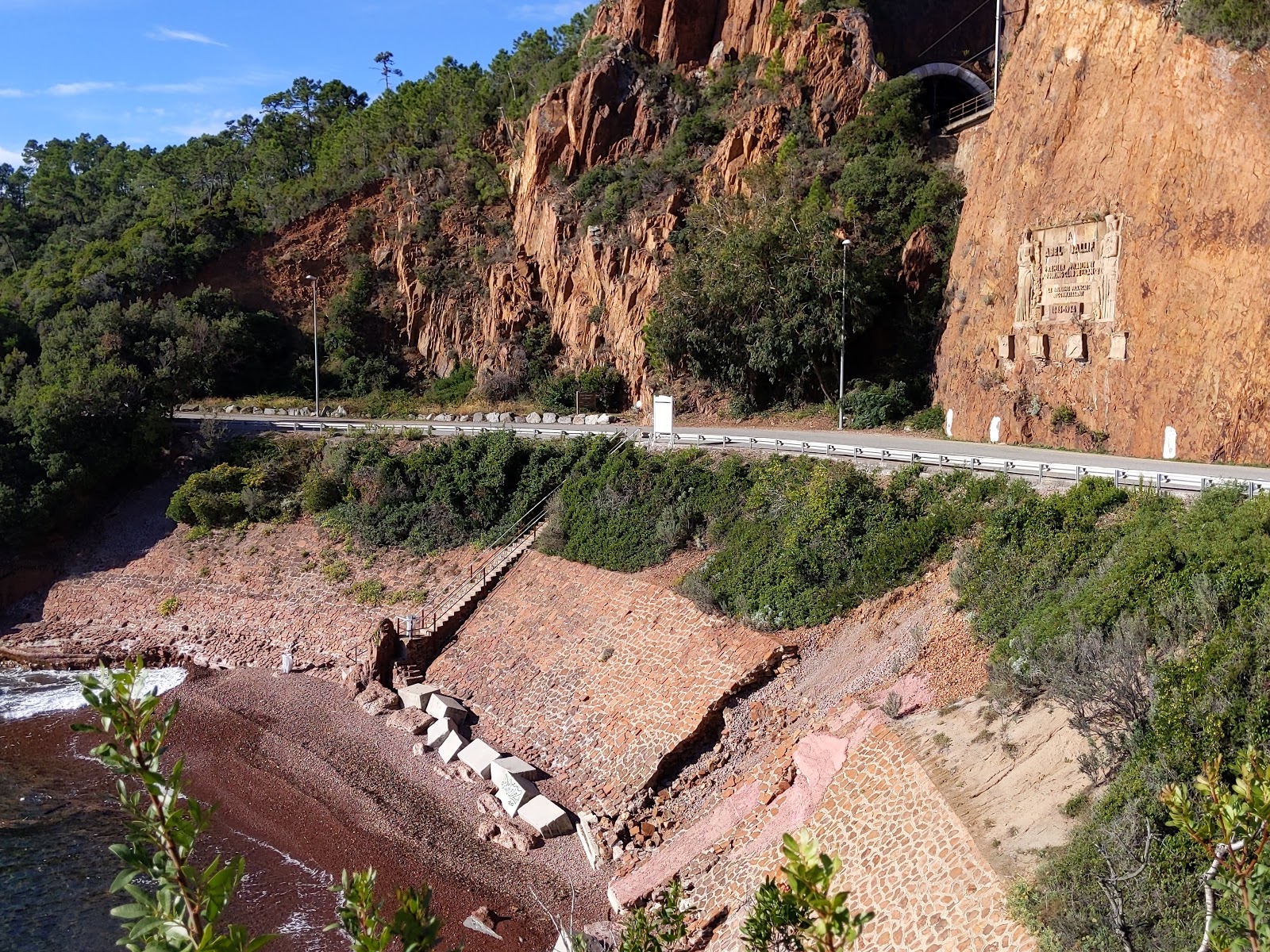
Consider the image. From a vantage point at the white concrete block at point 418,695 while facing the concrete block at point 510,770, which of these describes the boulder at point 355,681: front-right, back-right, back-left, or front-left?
back-right

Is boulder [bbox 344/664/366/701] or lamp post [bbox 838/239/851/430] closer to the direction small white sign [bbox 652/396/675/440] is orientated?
the boulder

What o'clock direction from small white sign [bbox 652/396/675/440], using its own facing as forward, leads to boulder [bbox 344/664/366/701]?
The boulder is roughly at 2 o'clock from the small white sign.

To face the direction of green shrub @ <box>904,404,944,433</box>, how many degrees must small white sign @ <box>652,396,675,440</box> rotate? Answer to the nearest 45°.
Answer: approximately 90° to its left

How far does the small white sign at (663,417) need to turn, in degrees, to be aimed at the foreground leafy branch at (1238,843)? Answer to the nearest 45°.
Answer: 0° — it already faces it

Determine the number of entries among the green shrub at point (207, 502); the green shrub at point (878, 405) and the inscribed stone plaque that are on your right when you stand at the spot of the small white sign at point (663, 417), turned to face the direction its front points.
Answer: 1

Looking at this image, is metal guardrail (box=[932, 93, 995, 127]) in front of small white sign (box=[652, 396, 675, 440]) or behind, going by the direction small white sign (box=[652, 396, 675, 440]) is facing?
behind

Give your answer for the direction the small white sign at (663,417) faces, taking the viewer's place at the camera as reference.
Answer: facing the viewer

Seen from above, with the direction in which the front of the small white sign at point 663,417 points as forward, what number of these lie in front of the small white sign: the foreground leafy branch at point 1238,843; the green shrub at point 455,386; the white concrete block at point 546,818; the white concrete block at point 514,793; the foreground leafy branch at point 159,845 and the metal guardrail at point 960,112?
4

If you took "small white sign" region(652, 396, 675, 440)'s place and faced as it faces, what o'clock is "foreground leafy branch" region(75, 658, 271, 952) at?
The foreground leafy branch is roughly at 12 o'clock from the small white sign.

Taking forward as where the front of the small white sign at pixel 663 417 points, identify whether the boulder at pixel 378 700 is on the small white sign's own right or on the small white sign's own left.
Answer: on the small white sign's own right

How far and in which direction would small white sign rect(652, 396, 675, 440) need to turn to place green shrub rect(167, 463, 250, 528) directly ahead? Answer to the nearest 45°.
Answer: approximately 90° to its right

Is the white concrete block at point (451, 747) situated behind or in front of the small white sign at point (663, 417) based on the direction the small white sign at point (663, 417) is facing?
in front

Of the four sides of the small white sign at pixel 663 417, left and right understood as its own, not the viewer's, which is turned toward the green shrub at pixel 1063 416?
left

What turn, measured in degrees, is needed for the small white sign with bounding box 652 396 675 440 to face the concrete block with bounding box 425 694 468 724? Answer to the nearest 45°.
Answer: approximately 45° to its right

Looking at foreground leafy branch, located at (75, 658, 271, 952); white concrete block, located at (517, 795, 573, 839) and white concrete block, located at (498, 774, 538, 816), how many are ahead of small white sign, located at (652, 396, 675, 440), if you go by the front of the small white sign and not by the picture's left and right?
3

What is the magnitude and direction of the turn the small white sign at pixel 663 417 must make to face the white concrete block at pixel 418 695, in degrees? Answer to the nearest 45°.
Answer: approximately 45° to its right

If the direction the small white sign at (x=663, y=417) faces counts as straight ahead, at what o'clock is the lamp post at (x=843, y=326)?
The lamp post is roughly at 8 o'clock from the small white sign.

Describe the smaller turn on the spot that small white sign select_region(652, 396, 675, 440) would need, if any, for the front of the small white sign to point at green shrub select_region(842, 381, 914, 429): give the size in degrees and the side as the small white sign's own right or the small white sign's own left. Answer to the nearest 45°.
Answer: approximately 135° to the small white sign's own left

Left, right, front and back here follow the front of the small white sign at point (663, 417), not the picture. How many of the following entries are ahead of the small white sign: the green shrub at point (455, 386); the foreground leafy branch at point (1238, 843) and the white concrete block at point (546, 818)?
2

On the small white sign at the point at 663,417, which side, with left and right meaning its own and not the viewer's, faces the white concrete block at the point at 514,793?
front
